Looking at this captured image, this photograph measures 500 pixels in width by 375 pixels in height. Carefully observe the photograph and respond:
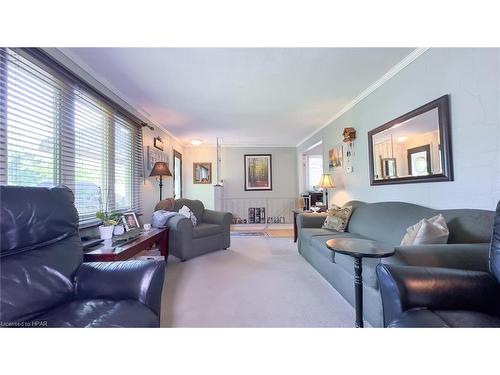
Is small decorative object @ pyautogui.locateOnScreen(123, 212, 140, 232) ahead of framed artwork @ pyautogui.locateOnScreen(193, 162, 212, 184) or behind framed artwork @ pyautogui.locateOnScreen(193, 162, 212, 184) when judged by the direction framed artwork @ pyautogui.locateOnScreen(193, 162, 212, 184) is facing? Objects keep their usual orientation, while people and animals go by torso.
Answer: ahead

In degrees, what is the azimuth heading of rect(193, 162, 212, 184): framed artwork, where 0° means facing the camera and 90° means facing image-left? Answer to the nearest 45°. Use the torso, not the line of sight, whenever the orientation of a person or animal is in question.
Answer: approximately 0°

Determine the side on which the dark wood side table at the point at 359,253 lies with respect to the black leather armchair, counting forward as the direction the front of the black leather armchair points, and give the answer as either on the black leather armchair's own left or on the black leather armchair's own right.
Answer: on the black leather armchair's own right

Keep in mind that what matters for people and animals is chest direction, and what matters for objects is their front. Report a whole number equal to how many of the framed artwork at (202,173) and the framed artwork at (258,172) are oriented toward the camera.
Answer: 2

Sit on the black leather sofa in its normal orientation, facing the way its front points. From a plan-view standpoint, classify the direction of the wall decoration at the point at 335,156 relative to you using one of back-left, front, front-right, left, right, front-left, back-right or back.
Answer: front-left

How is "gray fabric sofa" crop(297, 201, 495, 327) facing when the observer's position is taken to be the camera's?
facing the viewer and to the left of the viewer

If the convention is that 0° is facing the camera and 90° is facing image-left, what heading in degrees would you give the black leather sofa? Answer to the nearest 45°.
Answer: approximately 315°

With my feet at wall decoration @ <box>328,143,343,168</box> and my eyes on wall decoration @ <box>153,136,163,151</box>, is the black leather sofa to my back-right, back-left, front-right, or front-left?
front-left

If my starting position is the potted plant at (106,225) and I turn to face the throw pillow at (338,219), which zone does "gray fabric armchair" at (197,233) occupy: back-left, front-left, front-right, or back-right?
front-left

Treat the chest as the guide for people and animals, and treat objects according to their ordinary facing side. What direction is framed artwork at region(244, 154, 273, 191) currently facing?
toward the camera

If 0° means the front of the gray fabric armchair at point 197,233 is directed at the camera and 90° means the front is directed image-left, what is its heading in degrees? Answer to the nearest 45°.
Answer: approximately 315°

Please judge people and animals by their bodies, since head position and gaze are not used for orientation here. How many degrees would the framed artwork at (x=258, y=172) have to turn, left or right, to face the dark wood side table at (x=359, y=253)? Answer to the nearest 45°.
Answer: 0° — it already faces it

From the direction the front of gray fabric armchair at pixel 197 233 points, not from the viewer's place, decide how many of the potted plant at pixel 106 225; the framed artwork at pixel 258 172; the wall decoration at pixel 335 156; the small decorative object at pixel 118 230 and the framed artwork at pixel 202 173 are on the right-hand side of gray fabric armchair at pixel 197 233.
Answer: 2

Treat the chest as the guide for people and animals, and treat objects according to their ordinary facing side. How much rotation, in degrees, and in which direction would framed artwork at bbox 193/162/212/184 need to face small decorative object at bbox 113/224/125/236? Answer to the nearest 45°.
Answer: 0° — it already faces it

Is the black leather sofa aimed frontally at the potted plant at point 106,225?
no
